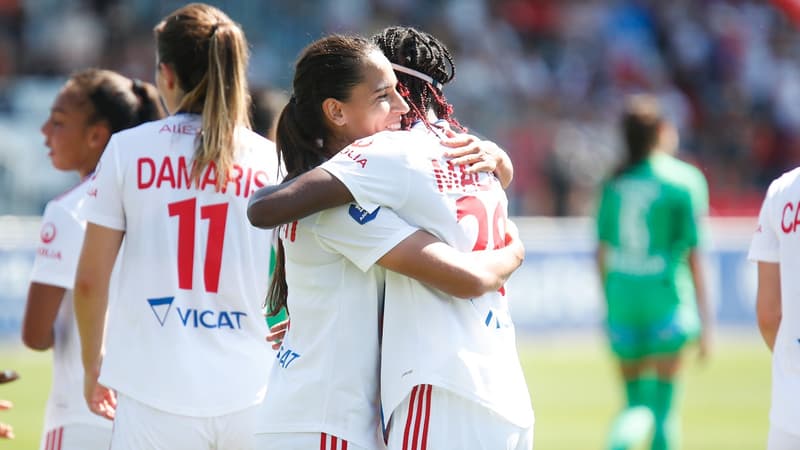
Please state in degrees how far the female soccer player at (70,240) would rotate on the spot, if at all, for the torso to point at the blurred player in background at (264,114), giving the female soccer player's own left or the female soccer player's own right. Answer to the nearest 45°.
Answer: approximately 135° to the female soccer player's own right

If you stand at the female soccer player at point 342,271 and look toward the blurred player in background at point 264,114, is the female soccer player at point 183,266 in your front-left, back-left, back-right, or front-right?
front-left

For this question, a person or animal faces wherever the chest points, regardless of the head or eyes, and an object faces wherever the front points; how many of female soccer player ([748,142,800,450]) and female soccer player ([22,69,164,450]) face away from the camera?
1

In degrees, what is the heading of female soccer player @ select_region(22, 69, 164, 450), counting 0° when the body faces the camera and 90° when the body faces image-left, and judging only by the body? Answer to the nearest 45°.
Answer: approximately 90°

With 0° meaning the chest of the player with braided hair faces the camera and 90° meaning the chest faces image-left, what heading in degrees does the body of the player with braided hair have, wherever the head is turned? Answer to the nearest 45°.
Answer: approximately 135°

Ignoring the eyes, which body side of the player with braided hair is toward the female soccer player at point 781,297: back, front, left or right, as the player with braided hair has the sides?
right

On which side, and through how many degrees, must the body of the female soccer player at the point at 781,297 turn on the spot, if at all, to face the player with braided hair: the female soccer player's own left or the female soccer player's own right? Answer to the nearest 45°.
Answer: approximately 135° to the female soccer player's own left

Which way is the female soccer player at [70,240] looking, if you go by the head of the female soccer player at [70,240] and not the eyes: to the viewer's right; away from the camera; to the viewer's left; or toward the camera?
to the viewer's left

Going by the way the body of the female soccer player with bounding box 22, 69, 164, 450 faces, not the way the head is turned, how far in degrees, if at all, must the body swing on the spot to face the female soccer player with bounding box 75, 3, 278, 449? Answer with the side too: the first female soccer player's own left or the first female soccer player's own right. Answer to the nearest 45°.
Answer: approximately 135° to the first female soccer player's own left

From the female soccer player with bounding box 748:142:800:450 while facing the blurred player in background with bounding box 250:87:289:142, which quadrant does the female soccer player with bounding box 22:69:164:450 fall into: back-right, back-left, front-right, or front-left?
front-left

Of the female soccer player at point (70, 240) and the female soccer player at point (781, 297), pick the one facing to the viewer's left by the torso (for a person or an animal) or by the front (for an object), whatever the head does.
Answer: the female soccer player at point (70, 240)

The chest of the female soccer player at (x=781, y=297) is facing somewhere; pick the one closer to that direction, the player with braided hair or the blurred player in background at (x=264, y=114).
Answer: the blurred player in background

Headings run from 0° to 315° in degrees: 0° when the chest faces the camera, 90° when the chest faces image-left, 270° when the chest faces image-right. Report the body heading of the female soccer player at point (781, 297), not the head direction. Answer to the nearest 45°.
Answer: approximately 180°

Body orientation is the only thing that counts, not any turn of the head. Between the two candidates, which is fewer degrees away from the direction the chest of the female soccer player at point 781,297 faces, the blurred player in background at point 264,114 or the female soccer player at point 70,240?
the blurred player in background

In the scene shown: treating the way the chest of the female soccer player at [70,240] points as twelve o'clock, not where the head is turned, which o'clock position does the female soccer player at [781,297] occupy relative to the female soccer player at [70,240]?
the female soccer player at [781,297] is roughly at 7 o'clock from the female soccer player at [70,240].
